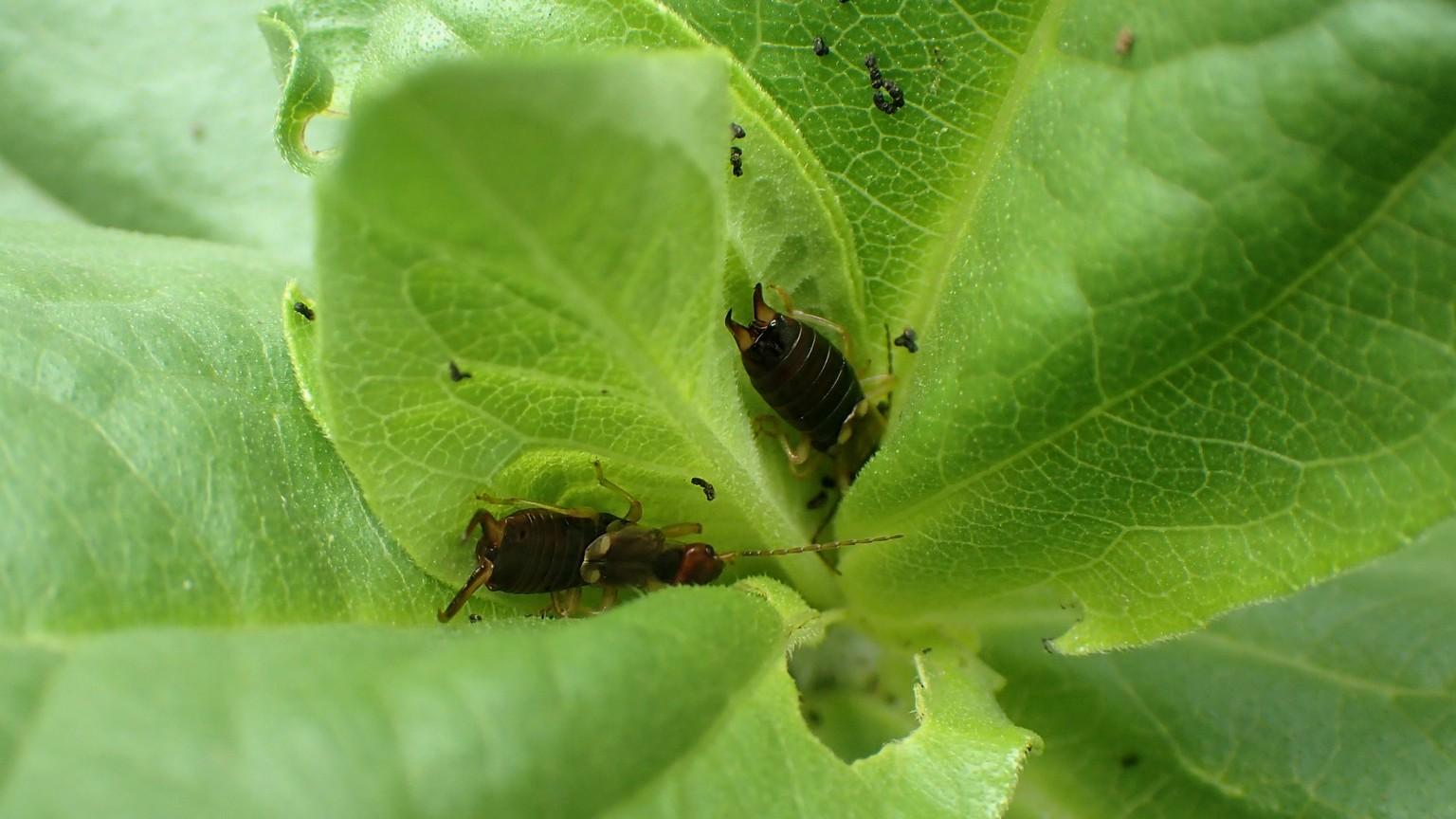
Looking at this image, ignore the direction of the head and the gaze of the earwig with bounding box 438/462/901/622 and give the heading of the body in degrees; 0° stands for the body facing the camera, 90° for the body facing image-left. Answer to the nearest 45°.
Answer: approximately 270°

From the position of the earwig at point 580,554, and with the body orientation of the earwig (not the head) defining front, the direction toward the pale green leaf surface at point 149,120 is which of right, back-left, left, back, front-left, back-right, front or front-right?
back-left

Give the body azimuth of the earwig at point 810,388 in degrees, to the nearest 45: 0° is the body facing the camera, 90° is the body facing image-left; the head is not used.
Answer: approximately 315°
